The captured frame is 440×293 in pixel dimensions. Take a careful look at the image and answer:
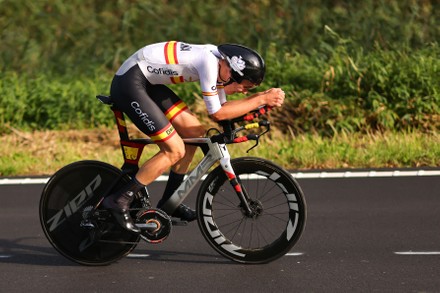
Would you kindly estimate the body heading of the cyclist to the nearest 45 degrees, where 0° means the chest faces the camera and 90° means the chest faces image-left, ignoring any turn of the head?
approximately 270°

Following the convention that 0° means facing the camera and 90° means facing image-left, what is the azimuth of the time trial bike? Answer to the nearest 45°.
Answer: approximately 270°

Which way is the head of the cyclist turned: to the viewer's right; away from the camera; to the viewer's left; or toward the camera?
to the viewer's right
